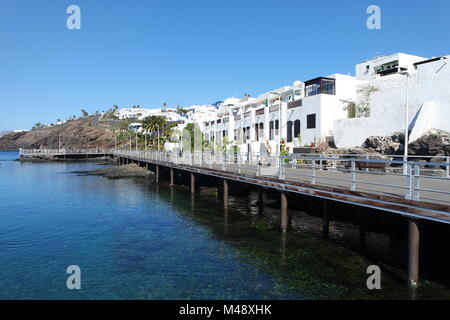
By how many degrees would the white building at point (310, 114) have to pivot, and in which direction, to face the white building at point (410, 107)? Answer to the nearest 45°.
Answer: approximately 90° to its left

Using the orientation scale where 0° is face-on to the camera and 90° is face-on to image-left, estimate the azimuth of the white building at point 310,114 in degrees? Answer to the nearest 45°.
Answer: approximately 45°
